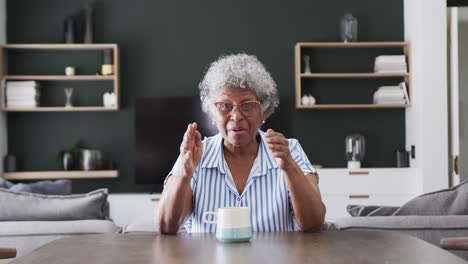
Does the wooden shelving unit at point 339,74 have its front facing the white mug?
yes

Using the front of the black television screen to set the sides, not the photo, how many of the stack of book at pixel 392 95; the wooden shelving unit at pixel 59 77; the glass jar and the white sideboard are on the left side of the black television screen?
3

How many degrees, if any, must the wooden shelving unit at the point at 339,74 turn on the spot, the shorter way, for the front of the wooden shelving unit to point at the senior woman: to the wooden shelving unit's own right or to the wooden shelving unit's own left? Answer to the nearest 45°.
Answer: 0° — it already faces them

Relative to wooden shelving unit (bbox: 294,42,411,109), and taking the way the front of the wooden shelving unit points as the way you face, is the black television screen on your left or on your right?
on your right

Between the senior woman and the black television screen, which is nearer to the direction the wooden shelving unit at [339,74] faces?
the senior woman

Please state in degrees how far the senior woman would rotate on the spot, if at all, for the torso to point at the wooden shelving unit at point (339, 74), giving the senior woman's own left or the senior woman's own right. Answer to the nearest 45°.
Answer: approximately 180°

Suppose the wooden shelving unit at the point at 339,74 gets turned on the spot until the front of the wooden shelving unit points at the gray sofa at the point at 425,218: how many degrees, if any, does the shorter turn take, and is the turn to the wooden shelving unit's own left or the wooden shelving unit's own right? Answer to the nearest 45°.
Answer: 0° — it already faces it

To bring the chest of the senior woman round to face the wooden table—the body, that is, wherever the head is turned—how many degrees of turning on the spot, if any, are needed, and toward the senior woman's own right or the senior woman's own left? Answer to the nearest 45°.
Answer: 0° — they already face it

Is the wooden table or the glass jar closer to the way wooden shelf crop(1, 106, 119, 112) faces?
the wooden table

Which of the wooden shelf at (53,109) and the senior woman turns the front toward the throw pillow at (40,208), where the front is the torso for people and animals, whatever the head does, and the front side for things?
the wooden shelf
